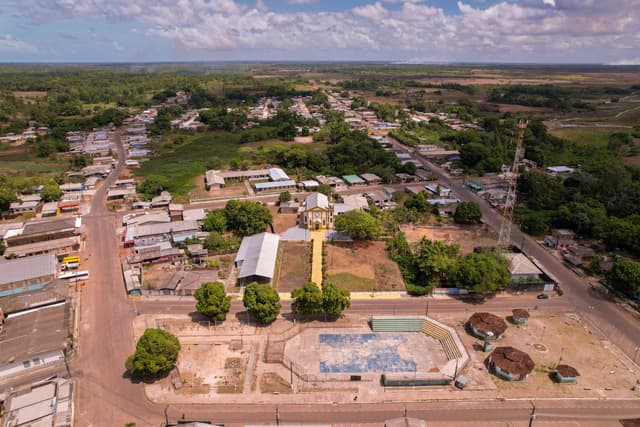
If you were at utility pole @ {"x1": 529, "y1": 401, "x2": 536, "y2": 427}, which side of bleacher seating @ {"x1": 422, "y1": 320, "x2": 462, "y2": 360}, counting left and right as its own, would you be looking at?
left

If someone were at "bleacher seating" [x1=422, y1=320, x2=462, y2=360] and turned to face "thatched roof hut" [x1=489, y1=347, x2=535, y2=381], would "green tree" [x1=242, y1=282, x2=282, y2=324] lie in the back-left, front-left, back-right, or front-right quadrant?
back-right

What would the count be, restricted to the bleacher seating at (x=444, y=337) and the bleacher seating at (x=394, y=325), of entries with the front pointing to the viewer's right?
0

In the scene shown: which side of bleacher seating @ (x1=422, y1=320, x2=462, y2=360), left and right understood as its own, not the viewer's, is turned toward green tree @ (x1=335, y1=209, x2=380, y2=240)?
right

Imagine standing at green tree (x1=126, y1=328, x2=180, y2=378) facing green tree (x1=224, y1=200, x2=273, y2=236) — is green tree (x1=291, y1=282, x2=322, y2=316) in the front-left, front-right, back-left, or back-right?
front-right

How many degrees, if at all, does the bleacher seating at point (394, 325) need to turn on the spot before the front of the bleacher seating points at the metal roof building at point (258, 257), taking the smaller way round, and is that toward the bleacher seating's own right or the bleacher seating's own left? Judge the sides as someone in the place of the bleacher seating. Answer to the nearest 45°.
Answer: approximately 135° to the bleacher seating's own right

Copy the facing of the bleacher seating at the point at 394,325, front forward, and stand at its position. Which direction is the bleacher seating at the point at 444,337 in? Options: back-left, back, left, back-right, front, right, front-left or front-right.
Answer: left

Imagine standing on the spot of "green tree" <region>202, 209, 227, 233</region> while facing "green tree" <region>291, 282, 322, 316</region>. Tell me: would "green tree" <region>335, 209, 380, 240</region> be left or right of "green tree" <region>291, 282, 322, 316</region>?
left

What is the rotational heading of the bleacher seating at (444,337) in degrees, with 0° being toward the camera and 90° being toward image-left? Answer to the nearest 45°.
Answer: approximately 45°

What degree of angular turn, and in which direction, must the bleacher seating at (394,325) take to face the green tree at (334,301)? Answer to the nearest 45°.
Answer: approximately 90° to its right

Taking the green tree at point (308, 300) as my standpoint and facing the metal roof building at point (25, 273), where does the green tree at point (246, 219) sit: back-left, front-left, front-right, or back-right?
front-right

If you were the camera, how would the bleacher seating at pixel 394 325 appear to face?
facing the viewer

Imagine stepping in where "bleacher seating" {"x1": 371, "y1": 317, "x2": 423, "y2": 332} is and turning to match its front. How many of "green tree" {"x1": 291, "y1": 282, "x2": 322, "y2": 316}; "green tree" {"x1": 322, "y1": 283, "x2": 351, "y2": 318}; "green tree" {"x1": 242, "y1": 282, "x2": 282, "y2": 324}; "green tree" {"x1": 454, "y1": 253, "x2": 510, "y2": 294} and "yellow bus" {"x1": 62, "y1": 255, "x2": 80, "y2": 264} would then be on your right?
4
